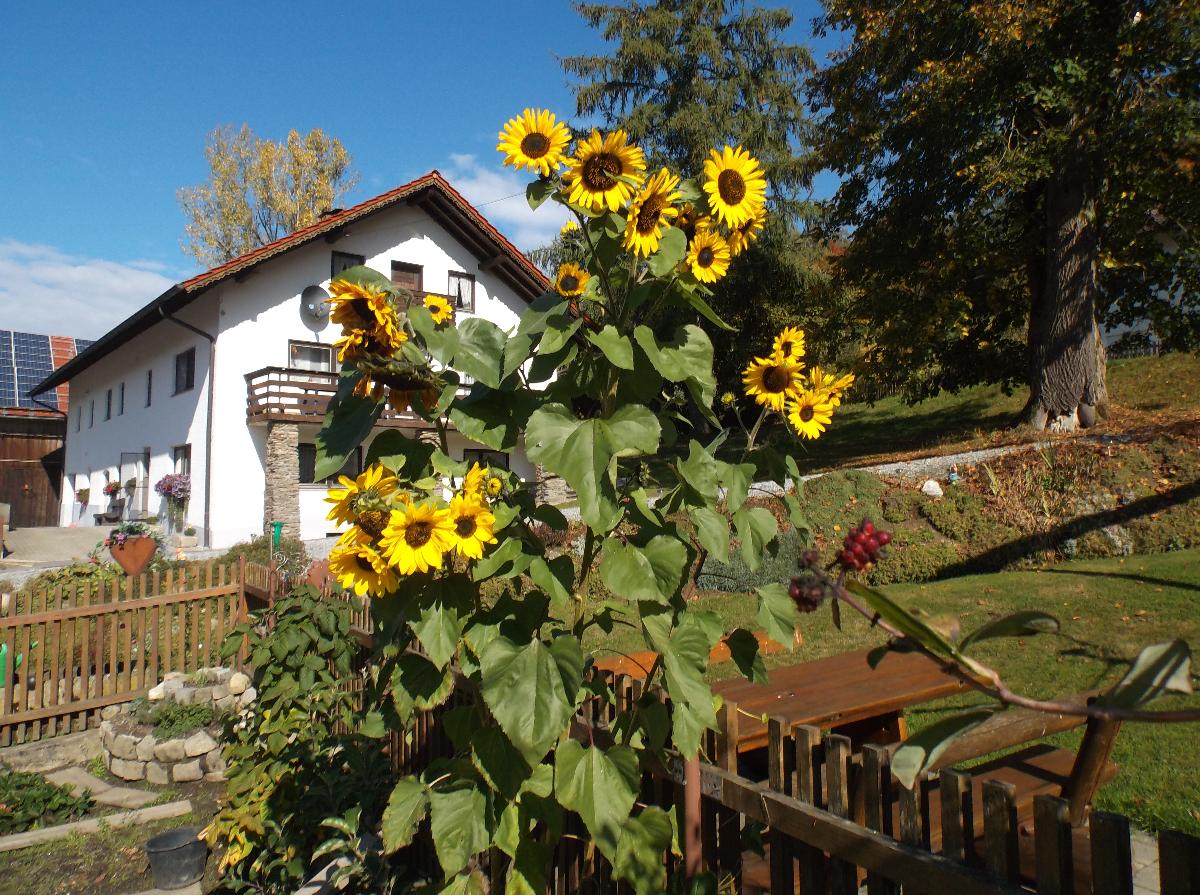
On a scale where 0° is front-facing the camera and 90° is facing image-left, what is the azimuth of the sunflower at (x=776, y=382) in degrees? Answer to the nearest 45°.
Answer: approximately 0°

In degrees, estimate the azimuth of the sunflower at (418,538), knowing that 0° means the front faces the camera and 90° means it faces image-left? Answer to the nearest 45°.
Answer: approximately 0°

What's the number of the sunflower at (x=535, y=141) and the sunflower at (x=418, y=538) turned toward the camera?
2

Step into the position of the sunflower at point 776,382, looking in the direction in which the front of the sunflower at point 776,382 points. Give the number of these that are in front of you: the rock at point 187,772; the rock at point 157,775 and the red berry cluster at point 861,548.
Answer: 1

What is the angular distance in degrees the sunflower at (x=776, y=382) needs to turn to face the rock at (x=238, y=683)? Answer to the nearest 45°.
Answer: approximately 135° to its right

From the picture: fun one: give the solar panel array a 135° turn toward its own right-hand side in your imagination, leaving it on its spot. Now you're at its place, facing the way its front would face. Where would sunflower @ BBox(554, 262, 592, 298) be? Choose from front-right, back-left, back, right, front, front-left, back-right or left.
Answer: left

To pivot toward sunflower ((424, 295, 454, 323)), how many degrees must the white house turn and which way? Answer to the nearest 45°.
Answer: approximately 45° to its right

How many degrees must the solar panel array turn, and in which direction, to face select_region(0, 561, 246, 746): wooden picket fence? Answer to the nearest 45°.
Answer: approximately 45° to its right
